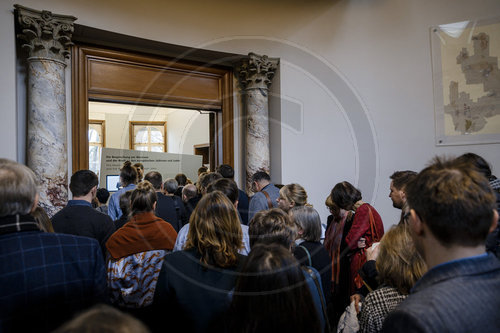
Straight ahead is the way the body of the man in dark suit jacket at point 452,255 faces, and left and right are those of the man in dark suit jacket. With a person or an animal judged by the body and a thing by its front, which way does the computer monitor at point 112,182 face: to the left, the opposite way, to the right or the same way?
the opposite way

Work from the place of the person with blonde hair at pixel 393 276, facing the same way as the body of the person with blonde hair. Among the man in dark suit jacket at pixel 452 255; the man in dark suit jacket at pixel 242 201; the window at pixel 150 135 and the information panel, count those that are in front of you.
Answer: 3

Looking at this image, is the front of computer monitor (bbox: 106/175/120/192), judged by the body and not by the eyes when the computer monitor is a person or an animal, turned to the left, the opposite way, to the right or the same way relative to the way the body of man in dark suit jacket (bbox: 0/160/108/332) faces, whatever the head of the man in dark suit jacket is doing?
the opposite way

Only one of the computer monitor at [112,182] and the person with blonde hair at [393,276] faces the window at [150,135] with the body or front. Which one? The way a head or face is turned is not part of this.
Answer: the person with blonde hair

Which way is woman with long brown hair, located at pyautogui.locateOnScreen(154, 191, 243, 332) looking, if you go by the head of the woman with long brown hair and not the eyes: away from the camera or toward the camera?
away from the camera

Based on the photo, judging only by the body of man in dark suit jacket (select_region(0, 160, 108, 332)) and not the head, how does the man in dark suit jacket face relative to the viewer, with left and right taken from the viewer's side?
facing away from the viewer

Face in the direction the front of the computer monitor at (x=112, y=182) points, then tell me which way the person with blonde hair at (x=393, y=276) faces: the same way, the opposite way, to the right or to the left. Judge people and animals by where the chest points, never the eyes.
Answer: the opposite way

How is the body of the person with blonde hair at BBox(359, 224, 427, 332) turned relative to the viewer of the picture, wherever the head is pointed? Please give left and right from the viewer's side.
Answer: facing away from the viewer and to the left of the viewer

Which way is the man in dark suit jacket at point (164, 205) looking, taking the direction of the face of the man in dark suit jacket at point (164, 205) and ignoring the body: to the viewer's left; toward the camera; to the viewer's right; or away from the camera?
away from the camera

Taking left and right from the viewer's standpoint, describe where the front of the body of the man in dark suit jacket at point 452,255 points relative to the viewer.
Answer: facing away from the viewer and to the left of the viewer

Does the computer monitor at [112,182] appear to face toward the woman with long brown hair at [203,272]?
yes

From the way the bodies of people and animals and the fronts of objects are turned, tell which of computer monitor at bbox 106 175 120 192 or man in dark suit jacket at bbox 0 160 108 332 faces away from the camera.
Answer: the man in dark suit jacket
